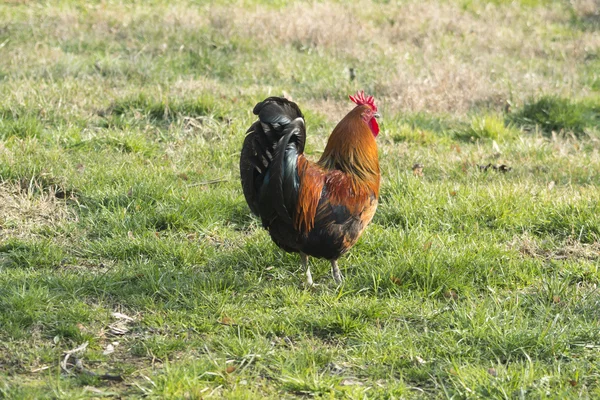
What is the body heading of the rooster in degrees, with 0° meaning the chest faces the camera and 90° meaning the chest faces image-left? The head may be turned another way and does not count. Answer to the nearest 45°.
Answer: approximately 225°
